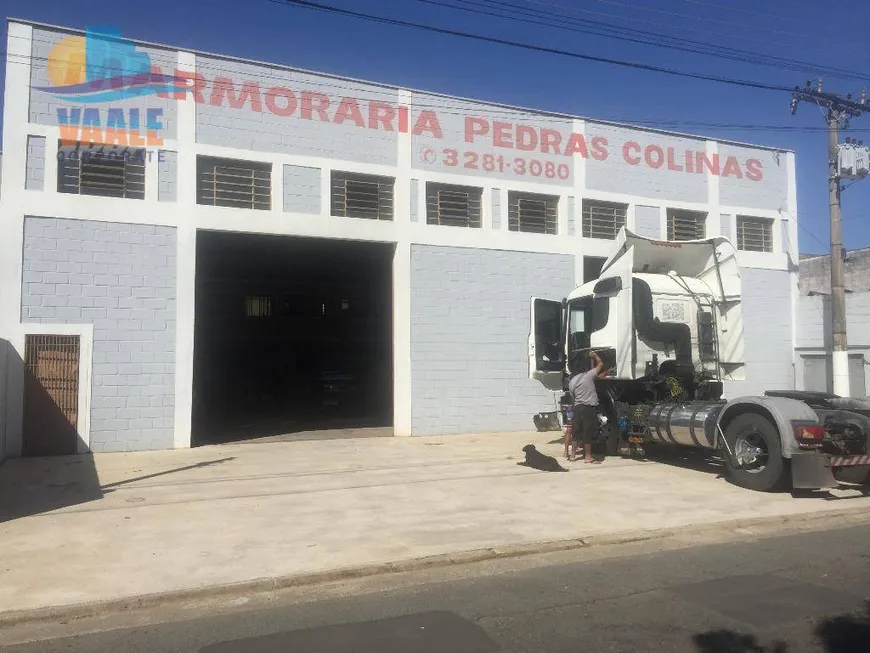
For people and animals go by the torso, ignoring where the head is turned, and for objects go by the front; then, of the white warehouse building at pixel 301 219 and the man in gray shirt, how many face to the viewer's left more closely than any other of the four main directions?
0

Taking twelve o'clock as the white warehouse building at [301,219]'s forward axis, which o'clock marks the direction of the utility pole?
The utility pole is roughly at 10 o'clock from the white warehouse building.

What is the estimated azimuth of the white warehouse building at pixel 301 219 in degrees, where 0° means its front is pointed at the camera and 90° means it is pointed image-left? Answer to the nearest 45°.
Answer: approximately 315°

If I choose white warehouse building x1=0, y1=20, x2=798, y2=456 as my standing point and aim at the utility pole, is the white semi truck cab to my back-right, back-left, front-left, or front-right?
front-right

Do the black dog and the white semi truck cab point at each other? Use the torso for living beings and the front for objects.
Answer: no

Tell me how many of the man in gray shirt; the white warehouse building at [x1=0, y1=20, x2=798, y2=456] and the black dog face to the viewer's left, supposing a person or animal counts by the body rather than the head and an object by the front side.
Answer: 1

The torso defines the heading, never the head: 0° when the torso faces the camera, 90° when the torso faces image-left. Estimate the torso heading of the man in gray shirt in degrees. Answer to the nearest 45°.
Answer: approximately 225°

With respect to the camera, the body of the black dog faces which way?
to the viewer's left

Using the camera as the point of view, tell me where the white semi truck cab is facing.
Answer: facing away from the viewer and to the left of the viewer

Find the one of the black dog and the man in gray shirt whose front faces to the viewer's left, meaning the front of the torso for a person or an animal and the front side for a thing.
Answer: the black dog

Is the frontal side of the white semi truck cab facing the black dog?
no

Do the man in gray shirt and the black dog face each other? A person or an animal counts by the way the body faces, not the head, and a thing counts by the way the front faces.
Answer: no

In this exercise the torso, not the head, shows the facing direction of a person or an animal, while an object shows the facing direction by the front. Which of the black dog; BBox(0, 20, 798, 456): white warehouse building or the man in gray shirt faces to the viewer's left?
the black dog
